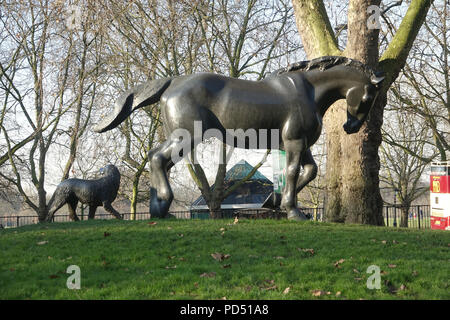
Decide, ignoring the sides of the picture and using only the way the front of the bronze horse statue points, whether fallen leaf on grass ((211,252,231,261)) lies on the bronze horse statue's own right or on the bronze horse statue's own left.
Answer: on the bronze horse statue's own right

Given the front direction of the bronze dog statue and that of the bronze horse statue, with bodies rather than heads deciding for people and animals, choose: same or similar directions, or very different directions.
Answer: same or similar directions

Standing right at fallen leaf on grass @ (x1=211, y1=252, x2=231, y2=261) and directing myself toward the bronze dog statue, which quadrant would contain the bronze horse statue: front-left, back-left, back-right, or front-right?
front-right

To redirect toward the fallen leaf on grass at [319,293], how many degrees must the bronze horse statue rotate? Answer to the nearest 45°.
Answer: approximately 90° to its right

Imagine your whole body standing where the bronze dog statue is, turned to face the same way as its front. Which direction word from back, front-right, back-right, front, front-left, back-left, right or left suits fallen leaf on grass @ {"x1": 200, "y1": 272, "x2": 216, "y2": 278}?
right

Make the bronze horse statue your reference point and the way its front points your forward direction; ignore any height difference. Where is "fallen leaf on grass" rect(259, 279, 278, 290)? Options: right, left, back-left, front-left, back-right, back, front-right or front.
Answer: right

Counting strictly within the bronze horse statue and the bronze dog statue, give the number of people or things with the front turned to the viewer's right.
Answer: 2

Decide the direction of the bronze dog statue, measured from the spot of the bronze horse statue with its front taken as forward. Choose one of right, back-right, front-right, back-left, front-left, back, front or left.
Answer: back-left

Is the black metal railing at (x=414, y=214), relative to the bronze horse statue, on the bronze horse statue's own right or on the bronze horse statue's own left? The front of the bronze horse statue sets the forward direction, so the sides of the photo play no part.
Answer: on the bronze horse statue's own left

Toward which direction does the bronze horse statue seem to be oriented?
to the viewer's right

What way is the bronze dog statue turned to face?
to the viewer's right

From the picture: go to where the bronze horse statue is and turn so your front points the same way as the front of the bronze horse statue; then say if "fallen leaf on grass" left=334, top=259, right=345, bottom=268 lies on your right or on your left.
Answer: on your right

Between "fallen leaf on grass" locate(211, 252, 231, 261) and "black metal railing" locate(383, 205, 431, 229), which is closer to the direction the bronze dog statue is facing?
the black metal railing

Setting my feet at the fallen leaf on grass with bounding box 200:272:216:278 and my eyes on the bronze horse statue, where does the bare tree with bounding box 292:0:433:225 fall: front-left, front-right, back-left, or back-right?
front-right

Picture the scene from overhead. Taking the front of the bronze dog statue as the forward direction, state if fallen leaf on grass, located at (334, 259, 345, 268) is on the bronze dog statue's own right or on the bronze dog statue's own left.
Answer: on the bronze dog statue's own right

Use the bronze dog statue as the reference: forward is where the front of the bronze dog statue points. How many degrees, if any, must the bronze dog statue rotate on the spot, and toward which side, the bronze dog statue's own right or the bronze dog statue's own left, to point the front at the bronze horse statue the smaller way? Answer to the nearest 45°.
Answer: approximately 45° to the bronze dog statue's own right
